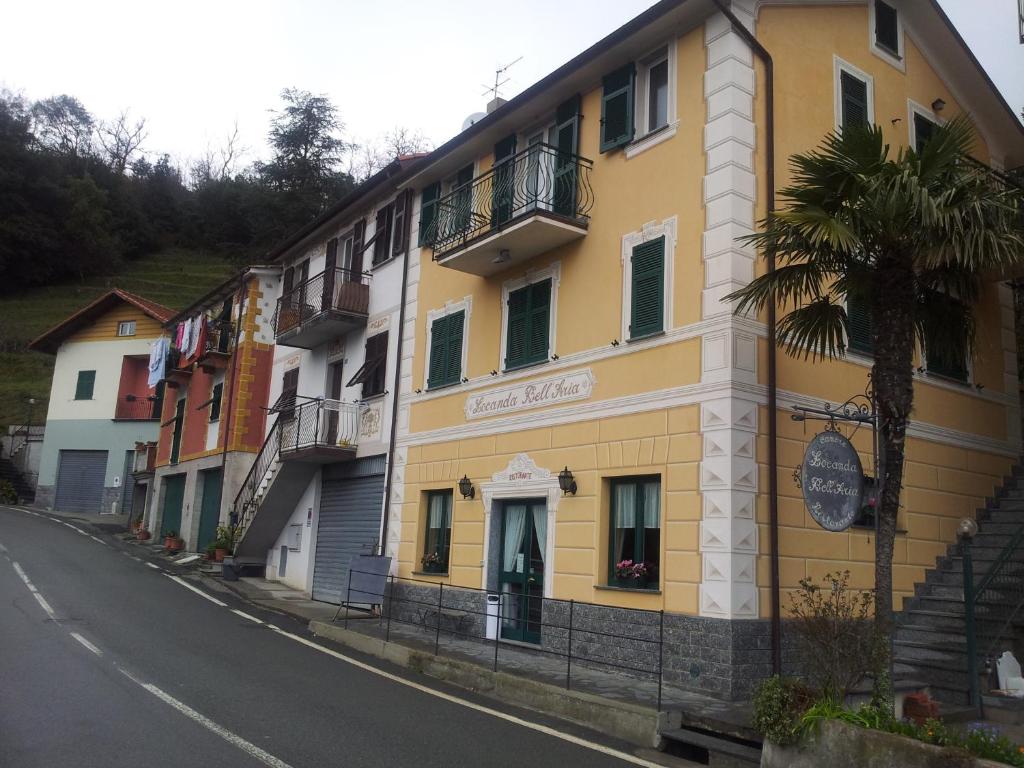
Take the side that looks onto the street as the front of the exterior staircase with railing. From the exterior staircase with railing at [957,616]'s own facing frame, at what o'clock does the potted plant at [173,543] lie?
The potted plant is roughly at 2 o'clock from the exterior staircase with railing.

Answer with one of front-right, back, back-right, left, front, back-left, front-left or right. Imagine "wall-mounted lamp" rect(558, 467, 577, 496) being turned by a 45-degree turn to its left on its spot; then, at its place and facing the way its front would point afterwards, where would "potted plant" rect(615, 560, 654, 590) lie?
front-left

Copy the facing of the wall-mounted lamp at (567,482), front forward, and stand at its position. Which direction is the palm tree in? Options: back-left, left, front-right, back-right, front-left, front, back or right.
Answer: left

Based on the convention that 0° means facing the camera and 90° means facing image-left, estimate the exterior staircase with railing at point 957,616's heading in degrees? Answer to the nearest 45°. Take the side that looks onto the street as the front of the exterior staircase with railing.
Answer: approximately 45°

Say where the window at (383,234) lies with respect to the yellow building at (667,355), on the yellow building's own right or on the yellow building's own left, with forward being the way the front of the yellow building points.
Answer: on the yellow building's own right

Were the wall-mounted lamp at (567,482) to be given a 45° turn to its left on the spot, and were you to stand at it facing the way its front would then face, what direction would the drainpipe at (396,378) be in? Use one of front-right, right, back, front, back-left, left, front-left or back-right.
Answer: back-right

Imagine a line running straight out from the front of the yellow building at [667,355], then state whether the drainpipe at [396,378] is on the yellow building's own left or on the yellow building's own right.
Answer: on the yellow building's own right

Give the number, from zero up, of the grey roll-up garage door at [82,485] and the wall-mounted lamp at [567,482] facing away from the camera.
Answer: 0

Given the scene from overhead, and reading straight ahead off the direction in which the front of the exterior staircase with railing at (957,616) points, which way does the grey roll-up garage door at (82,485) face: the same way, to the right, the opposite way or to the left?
to the left

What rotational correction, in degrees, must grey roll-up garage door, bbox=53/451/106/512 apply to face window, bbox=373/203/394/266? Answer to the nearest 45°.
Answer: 0° — it already faces it

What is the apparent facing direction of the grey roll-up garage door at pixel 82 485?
toward the camera

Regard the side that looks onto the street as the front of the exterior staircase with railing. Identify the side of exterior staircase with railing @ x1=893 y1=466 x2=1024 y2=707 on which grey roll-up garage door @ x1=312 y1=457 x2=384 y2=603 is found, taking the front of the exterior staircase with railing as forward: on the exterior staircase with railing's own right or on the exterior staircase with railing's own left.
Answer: on the exterior staircase with railing's own right

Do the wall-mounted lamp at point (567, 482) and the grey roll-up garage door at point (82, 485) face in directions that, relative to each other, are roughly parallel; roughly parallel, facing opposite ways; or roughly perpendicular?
roughly perpendicular

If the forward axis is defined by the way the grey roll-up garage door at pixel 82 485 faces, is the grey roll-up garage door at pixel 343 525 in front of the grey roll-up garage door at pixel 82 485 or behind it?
in front

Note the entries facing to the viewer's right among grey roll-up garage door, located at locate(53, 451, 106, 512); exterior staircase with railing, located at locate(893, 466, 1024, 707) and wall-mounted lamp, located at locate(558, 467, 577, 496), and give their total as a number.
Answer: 0
